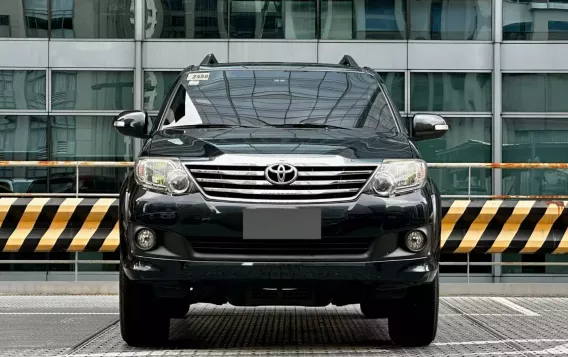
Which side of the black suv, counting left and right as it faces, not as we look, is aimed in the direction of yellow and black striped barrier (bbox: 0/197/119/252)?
back

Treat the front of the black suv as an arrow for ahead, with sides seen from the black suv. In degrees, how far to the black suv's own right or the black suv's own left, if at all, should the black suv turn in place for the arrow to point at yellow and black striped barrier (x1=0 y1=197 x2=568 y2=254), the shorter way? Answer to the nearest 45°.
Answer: approximately 180°

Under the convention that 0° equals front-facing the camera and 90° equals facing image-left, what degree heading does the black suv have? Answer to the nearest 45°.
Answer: approximately 0°
